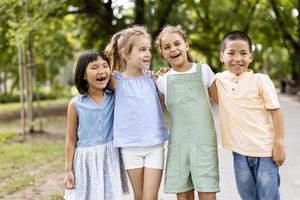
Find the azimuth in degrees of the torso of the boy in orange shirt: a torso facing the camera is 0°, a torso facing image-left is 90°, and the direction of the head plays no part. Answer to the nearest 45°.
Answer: approximately 0°

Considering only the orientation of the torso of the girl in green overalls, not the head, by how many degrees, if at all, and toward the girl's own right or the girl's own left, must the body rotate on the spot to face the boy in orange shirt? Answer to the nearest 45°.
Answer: approximately 90° to the girl's own left

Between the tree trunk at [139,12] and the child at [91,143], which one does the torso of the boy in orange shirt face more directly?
the child

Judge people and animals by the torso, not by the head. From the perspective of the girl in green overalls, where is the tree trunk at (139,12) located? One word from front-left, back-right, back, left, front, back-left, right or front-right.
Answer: back

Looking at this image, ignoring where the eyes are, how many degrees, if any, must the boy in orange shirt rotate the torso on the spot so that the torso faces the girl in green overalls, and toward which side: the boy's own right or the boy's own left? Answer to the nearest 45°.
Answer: approximately 90° to the boy's own right

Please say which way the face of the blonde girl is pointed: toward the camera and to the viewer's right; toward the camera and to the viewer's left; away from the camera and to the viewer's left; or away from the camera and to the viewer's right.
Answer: toward the camera and to the viewer's right

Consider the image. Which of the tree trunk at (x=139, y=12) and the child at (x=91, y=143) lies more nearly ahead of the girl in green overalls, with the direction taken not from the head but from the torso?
the child

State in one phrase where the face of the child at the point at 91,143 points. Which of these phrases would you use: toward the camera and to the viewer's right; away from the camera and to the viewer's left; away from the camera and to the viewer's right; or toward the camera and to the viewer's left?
toward the camera and to the viewer's right

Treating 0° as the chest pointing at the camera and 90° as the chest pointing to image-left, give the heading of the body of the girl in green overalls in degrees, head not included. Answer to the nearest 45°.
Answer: approximately 0°

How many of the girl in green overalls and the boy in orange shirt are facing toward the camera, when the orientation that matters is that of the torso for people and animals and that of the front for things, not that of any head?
2

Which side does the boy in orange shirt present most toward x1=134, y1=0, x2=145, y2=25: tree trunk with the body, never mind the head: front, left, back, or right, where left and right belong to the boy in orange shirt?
back

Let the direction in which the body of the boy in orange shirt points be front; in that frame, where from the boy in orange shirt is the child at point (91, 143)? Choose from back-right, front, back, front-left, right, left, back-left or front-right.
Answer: right
